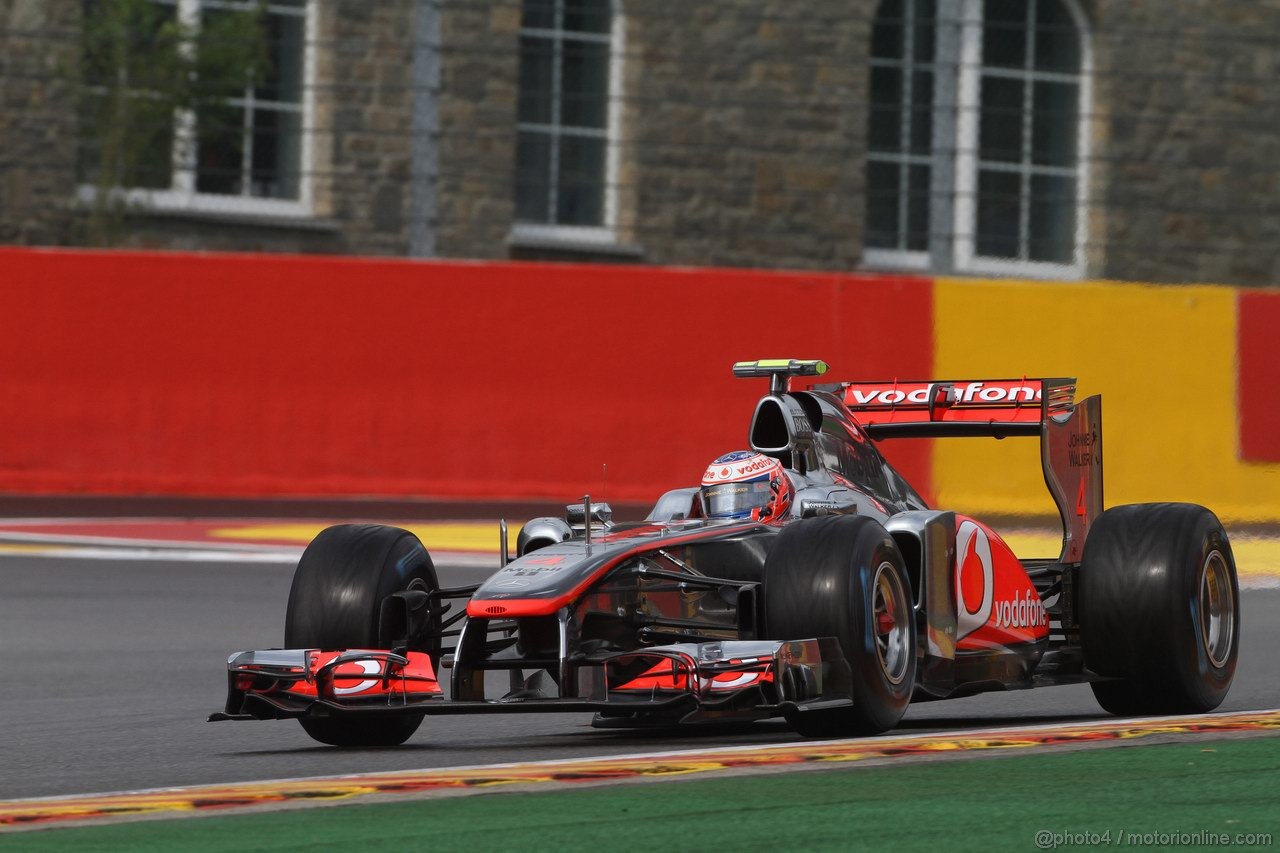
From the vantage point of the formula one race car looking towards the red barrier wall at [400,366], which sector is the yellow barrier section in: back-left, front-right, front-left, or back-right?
front-right

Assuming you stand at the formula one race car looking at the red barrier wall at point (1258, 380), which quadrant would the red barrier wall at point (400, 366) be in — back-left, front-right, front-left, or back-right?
front-left

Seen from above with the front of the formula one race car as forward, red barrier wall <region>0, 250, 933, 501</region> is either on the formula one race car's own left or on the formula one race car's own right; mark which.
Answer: on the formula one race car's own right

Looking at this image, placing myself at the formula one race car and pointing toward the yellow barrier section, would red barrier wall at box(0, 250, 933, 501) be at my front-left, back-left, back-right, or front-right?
front-left

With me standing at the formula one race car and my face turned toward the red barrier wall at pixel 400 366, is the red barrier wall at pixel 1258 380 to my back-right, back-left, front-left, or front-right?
front-right

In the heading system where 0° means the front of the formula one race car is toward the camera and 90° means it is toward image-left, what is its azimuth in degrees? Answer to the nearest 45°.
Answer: approximately 45°

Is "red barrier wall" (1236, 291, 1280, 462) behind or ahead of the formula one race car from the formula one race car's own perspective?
behind
